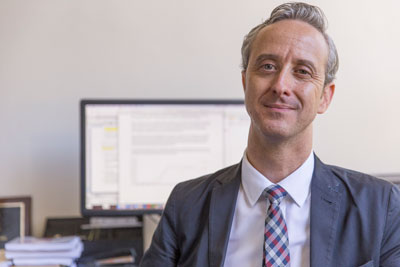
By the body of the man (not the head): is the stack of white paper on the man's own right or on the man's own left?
on the man's own right

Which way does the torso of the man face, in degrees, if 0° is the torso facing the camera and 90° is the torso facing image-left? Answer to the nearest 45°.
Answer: approximately 0°
